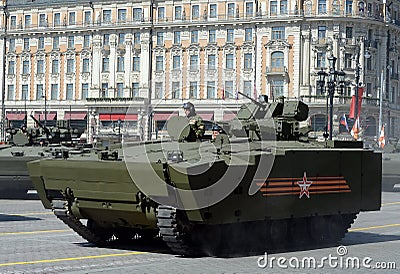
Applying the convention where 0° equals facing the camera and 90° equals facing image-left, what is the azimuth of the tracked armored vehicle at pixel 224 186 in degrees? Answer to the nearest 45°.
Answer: approximately 45°

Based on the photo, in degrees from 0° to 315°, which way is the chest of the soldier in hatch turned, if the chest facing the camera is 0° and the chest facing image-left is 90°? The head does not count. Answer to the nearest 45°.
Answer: approximately 90°

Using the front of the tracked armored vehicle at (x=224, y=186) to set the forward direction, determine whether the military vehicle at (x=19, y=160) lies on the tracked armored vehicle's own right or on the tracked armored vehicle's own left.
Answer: on the tracked armored vehicle's own right

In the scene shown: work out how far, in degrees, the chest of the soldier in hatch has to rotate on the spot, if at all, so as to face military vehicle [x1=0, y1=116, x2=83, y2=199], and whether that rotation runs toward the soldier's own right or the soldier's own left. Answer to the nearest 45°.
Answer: approximately 45° to the soldier's own right
